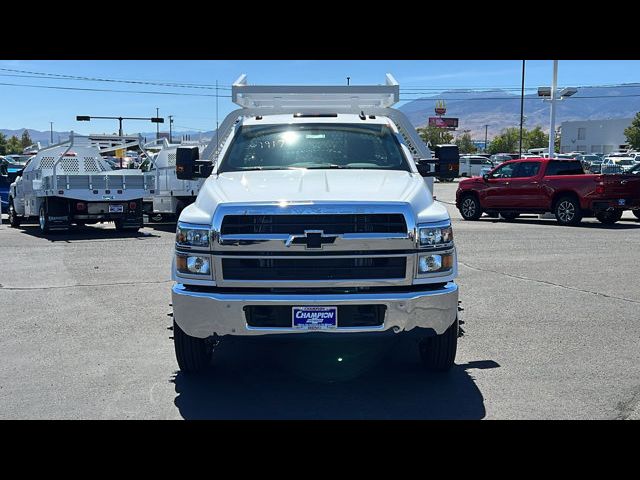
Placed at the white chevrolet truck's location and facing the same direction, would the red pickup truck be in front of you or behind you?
behind

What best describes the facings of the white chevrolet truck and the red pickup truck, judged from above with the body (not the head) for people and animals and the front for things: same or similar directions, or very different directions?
very different directions

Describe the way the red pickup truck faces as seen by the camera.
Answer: facing away from the viewer and to the left of the viewer

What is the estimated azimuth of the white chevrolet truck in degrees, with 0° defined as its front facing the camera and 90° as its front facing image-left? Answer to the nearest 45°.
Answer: approximately 0°

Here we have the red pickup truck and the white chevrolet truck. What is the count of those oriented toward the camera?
1

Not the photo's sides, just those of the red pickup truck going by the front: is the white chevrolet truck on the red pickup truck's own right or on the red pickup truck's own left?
on the red pickup truck's own left
